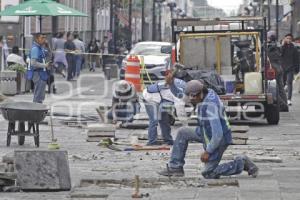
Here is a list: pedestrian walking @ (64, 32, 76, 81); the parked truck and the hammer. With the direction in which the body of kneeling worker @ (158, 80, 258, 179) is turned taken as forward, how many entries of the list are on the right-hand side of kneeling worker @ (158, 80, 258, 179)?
2

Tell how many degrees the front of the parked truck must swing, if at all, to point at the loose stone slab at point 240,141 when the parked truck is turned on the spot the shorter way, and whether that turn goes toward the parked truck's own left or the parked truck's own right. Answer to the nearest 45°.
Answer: approximately 180°

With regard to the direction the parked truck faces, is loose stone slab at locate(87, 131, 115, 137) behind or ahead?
behind

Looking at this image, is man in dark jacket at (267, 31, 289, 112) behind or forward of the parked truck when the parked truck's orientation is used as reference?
forward

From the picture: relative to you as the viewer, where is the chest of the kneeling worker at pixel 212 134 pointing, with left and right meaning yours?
facing to the left of the viewer

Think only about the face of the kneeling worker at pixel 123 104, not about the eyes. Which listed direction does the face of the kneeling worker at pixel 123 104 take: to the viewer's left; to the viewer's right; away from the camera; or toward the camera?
toward the camera

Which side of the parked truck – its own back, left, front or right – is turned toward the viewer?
back

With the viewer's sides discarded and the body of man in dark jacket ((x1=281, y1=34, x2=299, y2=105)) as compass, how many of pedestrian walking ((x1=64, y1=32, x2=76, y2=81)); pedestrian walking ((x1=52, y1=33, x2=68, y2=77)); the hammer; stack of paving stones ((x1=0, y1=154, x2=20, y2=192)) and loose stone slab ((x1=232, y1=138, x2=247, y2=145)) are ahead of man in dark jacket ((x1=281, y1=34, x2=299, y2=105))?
3

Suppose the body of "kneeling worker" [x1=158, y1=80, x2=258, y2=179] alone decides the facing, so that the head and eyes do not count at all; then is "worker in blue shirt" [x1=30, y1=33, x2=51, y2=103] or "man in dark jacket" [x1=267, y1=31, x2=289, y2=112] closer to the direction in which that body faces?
the worker in blue shirt

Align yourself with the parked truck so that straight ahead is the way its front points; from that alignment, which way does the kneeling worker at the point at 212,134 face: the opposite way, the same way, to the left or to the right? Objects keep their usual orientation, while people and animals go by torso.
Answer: to the left

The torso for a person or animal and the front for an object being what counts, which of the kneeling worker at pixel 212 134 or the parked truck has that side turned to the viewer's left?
the kneeling worker

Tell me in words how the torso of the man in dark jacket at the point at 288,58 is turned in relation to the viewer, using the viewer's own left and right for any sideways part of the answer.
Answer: facing the viewer
